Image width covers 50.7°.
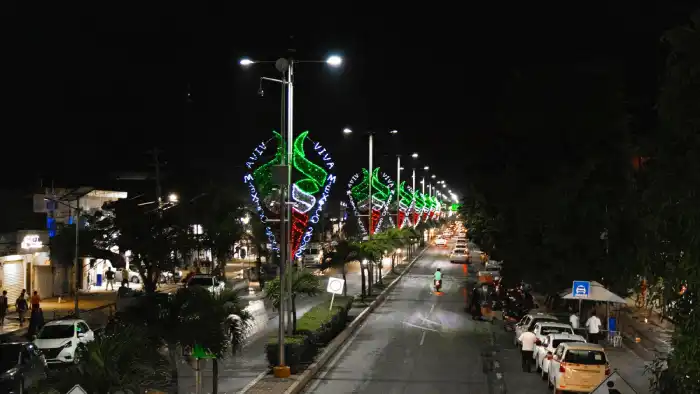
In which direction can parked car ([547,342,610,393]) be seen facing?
away from the camera

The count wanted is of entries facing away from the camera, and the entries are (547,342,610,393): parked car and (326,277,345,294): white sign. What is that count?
1

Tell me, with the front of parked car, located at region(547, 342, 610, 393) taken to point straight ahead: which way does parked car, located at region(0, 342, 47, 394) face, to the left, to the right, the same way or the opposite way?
the opposite way

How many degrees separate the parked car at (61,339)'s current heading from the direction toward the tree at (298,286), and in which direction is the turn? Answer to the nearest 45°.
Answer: approximately 135° to its left

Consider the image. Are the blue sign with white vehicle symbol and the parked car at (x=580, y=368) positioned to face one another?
yes

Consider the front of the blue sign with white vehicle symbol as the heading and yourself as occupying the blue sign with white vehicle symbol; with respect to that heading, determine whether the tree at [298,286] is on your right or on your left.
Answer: on your right

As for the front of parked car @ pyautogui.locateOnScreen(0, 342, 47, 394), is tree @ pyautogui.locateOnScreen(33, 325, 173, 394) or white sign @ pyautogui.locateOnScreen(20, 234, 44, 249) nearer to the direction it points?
the tree
